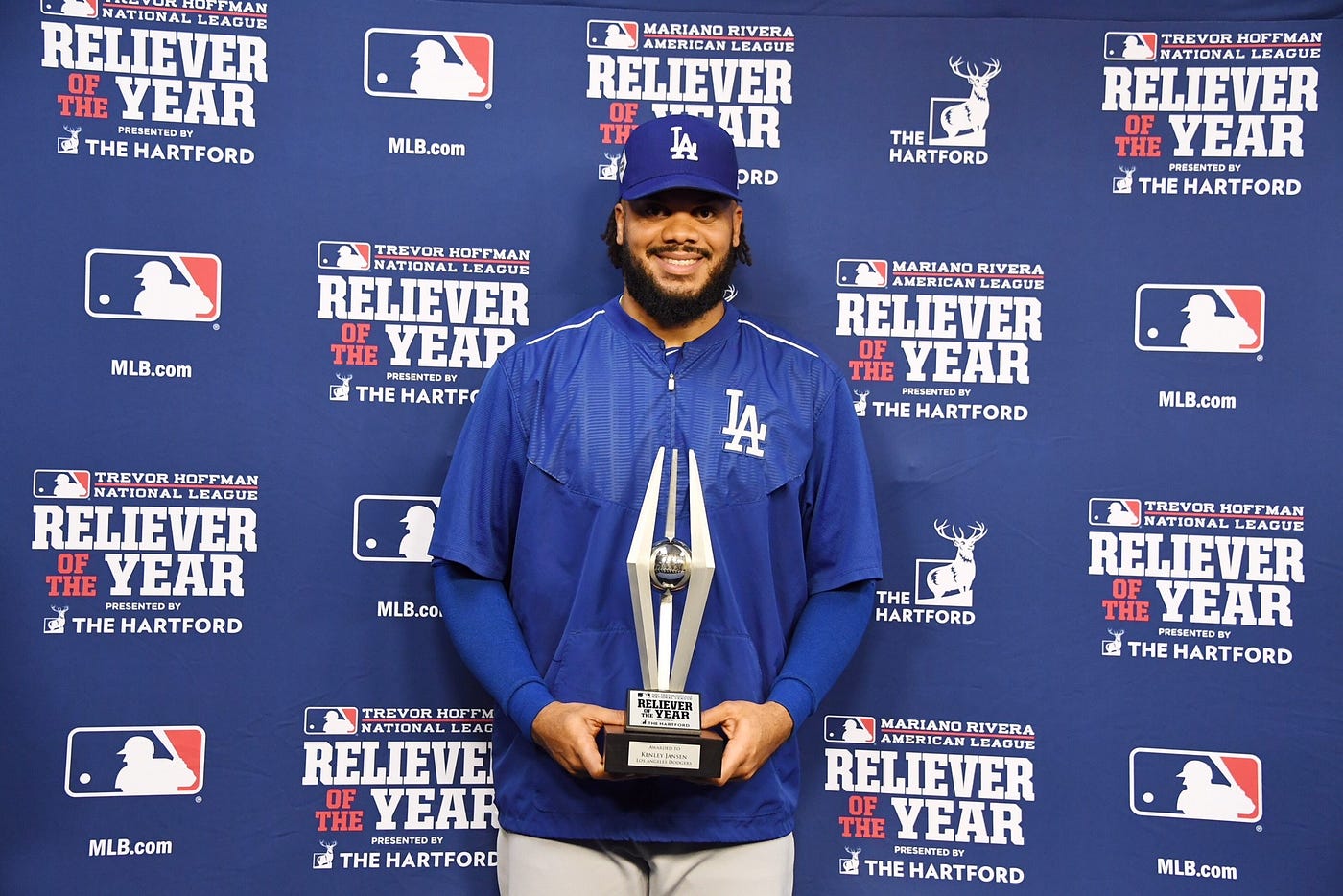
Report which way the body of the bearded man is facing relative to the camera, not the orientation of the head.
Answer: toward the camera
